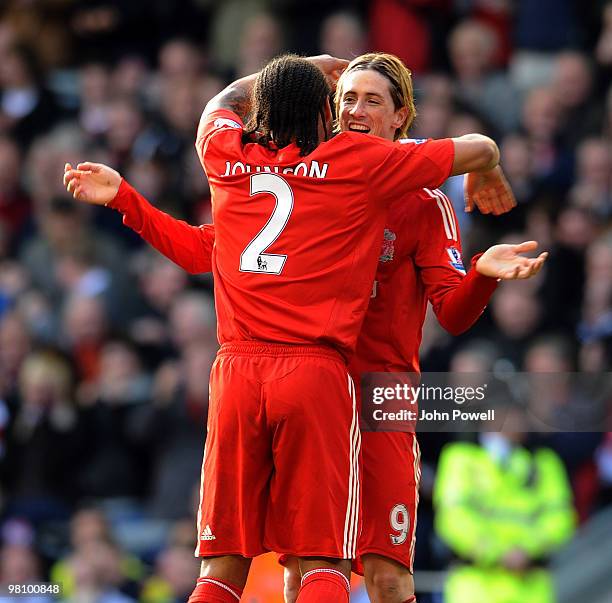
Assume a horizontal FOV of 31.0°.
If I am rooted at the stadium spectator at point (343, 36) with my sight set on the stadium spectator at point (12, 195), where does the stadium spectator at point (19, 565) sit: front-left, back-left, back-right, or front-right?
front-left

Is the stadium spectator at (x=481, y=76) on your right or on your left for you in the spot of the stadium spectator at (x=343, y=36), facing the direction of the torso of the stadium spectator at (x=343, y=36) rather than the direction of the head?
on your left

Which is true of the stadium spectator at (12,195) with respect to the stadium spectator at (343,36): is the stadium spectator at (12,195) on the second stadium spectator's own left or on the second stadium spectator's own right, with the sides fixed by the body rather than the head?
on the second stadium spectator's own right

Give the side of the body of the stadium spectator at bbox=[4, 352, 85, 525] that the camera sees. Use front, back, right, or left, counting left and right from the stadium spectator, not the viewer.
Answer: front

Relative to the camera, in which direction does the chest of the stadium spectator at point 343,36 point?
toward the camera

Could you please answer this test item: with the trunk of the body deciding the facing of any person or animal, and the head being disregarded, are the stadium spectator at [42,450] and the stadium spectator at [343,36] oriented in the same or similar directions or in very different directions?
same or similar directions

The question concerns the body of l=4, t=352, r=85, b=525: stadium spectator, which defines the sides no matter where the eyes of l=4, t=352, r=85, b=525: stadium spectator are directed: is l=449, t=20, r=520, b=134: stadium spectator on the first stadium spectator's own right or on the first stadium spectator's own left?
on the first stadium spectator's own left

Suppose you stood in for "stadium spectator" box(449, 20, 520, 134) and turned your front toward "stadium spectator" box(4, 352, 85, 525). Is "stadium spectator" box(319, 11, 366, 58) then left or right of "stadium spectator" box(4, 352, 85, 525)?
right
